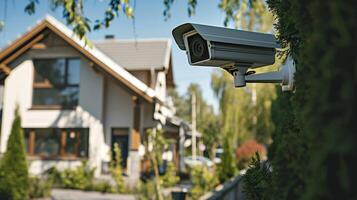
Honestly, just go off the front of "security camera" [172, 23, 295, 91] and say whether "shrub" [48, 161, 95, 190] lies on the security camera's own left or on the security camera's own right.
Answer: on the security camera's own right

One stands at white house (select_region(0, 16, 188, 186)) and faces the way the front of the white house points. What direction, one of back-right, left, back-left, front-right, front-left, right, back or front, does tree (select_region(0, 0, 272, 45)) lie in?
front

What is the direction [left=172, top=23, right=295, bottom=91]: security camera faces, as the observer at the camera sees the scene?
facing the viewer and to the left of the viewer

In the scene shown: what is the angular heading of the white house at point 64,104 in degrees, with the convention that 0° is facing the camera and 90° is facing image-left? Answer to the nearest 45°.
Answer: approximately 0°

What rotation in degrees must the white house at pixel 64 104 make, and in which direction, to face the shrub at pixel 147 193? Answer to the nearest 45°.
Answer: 0° — it already faces it

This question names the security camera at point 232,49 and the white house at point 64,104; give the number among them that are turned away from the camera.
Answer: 0

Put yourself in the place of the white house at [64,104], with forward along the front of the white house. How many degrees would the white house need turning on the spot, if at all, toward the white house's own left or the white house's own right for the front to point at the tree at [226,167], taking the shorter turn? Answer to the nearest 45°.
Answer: approximately 45° to the white house's own left

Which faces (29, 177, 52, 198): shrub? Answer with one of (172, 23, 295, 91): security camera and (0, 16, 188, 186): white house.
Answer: the white house

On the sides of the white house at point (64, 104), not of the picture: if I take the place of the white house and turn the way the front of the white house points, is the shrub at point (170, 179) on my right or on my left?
on my left

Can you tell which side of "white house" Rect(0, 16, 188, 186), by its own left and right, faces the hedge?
front

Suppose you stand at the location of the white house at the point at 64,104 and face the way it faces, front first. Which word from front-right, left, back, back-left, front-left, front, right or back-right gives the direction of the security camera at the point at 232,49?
front

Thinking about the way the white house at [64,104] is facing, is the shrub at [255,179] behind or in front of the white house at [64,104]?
in front
